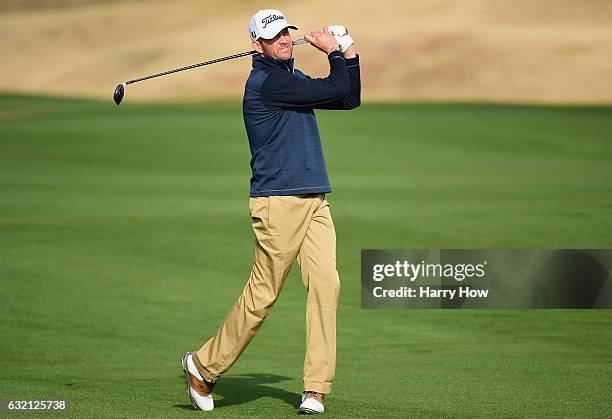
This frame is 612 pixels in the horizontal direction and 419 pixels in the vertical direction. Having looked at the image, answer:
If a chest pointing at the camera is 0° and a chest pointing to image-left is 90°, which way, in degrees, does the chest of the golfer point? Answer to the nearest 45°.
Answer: approximately 315°
